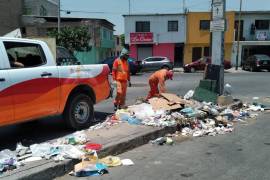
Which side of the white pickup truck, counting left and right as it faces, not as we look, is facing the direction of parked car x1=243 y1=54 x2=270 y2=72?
back

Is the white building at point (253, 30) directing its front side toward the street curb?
yes

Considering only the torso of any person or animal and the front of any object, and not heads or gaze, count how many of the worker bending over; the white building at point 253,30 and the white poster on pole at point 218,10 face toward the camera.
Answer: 2

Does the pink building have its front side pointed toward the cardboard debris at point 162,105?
yes

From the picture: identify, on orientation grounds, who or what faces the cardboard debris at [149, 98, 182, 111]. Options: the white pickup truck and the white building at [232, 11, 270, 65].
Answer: the white building

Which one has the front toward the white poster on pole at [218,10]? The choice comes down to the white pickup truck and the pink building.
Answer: the pink building

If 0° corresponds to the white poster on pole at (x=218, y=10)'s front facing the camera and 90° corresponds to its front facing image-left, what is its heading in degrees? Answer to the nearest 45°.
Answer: approximately 0°

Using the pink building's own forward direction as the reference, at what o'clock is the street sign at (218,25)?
The street sign is roughly at 12 o'clock from the pink building.
